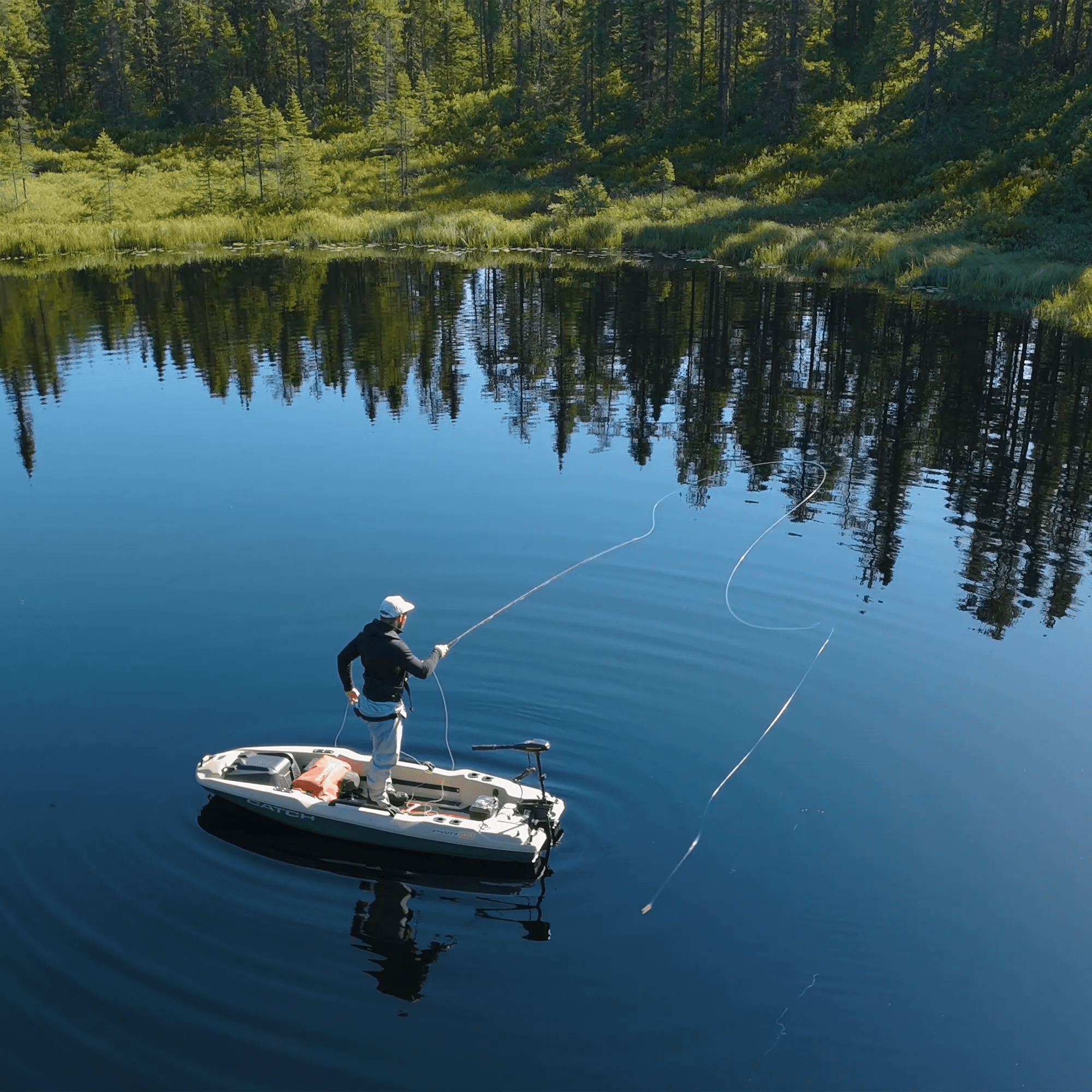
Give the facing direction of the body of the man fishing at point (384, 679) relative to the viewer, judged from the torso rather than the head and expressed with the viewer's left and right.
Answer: facing away from the viewer and to the right of the viewer
